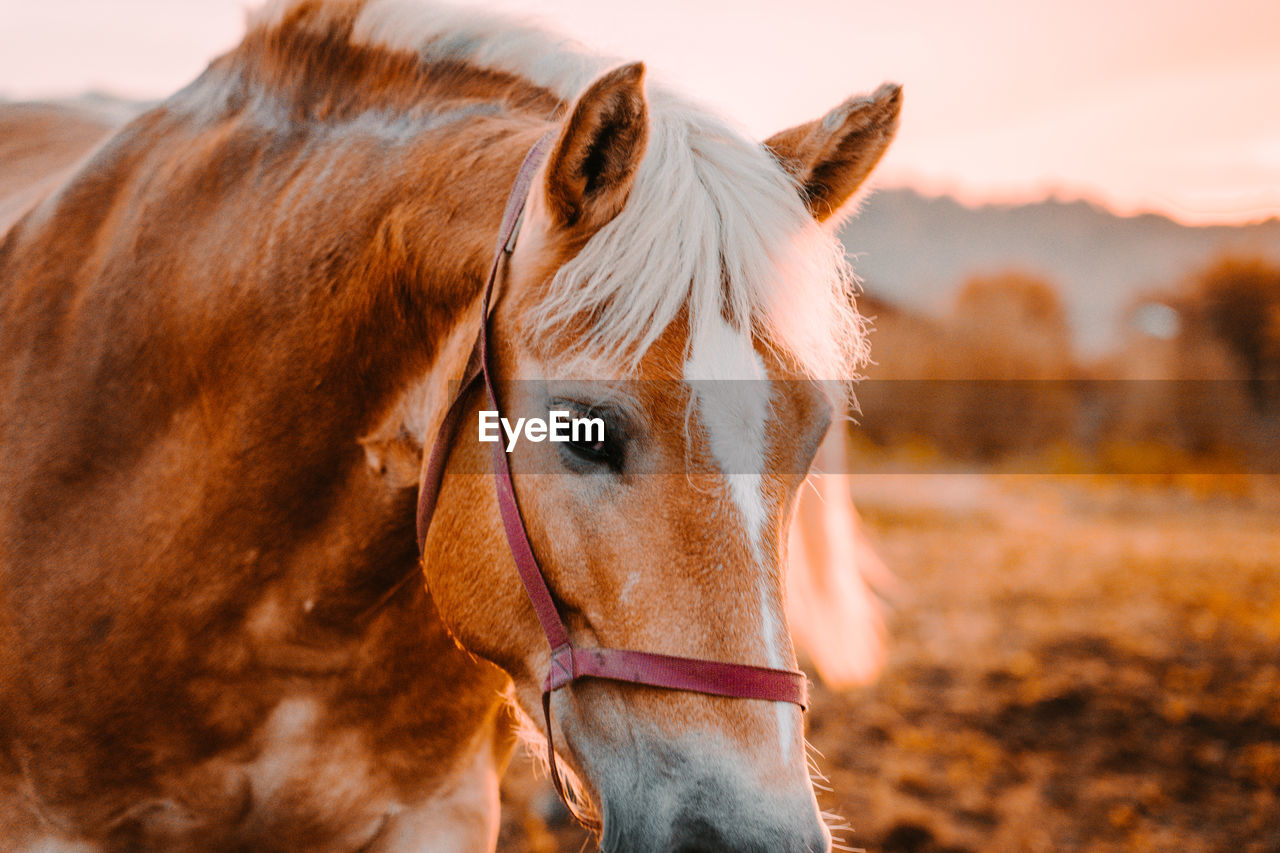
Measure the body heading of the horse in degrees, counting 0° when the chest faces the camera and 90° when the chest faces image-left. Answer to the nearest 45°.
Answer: approximately 315°

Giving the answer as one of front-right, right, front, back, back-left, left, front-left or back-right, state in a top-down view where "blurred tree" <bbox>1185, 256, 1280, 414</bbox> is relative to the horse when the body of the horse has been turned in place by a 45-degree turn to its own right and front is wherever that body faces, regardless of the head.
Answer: back-left

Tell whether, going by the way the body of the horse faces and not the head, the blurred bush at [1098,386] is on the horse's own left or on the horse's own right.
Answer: on the horse's own left
